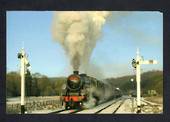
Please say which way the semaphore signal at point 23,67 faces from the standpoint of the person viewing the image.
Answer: facing away from the viewer

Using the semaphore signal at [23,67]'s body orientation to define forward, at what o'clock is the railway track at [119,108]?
The railway track is roughly at 3 o'clock from the semaphore signal.

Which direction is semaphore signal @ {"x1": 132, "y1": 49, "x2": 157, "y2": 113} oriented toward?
away from the camera

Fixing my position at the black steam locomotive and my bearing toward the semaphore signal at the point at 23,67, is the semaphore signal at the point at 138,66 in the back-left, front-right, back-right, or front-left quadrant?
back-left

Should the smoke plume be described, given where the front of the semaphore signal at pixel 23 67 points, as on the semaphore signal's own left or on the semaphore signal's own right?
on the semaphore signal's own right

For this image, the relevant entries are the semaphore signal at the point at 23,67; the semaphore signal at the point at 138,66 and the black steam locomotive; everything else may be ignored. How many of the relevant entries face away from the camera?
2

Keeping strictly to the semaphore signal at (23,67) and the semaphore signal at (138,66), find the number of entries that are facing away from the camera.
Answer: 2

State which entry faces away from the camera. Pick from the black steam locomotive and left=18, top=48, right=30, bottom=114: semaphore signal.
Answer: the semaphore signal

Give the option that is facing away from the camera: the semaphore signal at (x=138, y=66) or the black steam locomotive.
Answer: the semaphore signal

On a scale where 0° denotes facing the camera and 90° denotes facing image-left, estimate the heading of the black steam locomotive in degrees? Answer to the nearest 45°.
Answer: approximately 45°

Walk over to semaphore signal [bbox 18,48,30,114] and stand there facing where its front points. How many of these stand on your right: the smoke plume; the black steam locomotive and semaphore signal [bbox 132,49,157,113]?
3

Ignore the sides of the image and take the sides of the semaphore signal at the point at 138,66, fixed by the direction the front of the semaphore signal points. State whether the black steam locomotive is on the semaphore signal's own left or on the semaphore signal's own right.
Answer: on the semaphore signal's own left
